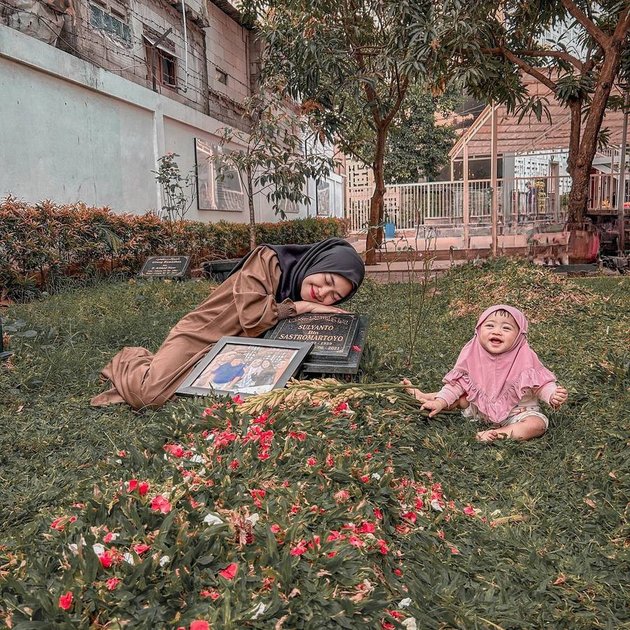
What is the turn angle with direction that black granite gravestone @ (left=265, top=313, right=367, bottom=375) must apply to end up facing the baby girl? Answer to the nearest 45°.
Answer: approximately 45° to its left

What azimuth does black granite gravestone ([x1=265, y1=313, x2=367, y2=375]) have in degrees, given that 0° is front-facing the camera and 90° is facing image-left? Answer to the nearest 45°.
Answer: approximately 0°

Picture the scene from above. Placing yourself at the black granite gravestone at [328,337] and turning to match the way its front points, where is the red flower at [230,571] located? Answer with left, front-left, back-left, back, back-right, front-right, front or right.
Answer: front

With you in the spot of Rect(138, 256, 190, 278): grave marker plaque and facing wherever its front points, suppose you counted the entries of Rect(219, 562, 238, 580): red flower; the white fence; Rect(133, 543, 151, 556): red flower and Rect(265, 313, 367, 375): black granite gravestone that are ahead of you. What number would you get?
3

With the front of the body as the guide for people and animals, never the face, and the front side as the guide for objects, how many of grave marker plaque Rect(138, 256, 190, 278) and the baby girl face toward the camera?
2

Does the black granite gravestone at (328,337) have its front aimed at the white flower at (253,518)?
yes

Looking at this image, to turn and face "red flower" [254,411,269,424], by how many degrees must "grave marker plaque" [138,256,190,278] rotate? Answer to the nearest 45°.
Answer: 0° — it already faces it

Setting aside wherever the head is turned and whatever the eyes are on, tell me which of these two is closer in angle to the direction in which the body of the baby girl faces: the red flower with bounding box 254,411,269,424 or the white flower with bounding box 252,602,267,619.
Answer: the white flower

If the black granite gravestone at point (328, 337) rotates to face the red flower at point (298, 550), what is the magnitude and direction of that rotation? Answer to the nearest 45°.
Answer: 0° — it already faces it

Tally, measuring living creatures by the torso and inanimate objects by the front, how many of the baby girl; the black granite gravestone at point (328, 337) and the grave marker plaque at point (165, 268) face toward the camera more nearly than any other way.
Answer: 3
